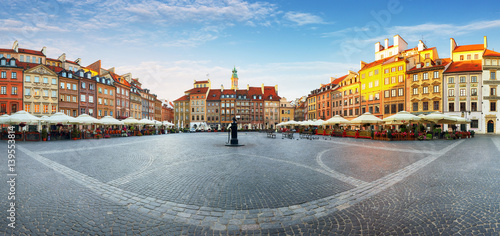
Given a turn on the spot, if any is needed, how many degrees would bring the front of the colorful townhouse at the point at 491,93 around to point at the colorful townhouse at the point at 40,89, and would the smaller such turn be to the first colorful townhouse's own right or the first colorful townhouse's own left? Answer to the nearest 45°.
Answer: approximately 45° to the first colorful townhouse's own right

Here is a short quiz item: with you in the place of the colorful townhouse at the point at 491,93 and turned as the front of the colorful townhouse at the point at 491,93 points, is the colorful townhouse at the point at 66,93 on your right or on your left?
on your right

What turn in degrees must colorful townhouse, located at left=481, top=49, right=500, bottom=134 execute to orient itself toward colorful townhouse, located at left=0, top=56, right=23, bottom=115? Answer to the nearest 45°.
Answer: approximately 45° to its right

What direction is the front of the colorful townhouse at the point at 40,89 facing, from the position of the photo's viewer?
facing the viewer

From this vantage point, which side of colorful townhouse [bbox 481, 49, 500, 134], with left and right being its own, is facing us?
front

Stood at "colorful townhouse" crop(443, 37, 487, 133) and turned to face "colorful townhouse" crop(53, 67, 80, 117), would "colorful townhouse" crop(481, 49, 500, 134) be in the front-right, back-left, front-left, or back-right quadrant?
back-left
